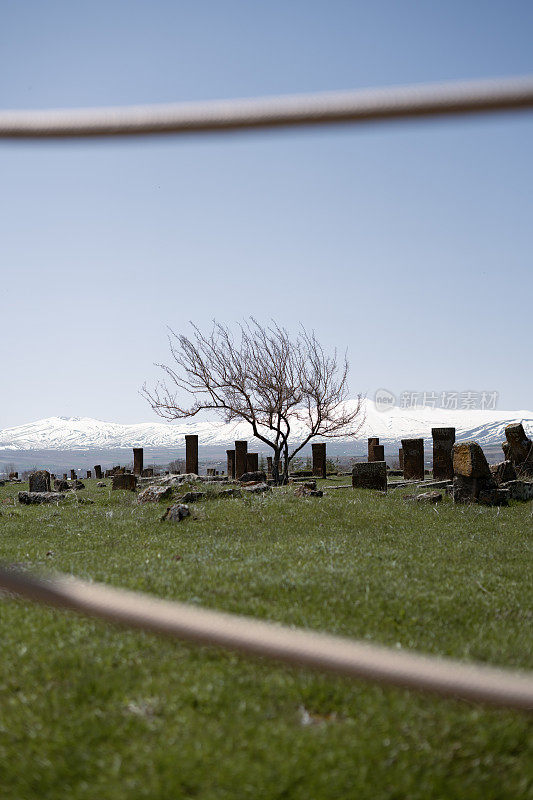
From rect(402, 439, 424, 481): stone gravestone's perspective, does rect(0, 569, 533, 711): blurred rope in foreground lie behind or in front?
in front

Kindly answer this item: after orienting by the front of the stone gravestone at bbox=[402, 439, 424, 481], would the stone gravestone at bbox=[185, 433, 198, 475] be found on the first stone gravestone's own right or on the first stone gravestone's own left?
on the first stone gravestone's own right

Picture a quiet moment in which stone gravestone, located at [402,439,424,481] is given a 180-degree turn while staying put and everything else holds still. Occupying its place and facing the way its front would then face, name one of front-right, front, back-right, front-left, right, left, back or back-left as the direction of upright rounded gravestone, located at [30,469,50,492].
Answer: back-left

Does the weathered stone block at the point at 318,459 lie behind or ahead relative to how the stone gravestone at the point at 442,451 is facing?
behind

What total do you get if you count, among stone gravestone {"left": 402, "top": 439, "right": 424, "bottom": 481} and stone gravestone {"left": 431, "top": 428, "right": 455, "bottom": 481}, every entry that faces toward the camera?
2

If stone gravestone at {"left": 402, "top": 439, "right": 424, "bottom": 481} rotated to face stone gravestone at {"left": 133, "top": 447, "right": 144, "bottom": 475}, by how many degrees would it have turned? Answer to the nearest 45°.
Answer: approximately 135° to its right

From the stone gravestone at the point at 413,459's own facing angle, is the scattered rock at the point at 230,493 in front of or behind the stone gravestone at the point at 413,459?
in front

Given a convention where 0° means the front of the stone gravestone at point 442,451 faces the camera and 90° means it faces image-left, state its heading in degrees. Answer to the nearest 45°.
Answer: approximately 0°
